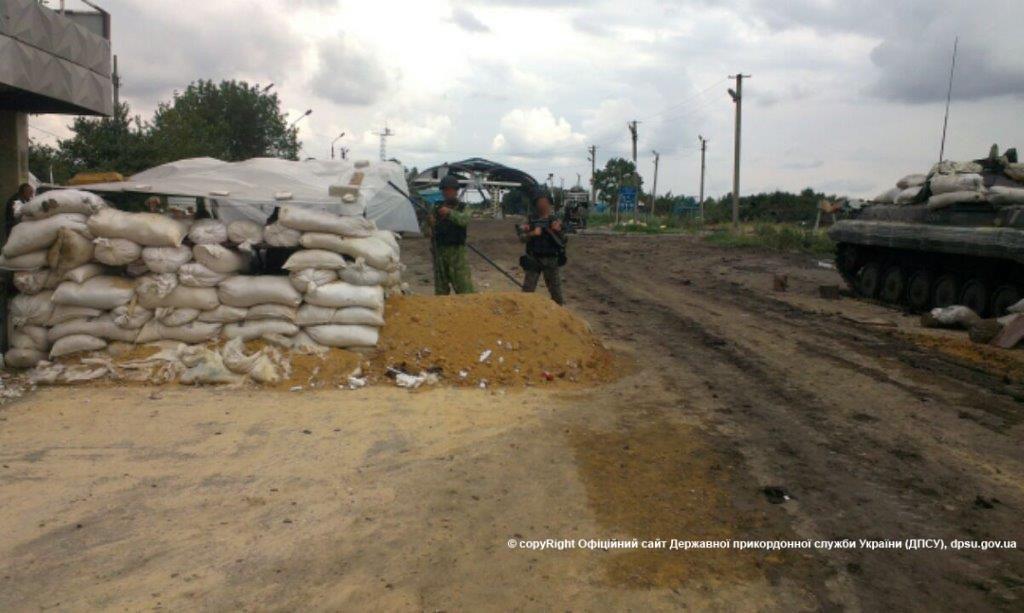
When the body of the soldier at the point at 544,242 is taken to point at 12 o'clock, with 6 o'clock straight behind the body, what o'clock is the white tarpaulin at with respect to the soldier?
The white tarpaulin is roughly at 2 o'clock from the soldier.

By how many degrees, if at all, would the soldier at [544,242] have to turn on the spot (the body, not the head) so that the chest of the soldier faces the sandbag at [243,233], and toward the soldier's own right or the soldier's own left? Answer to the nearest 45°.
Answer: approximately 45° to the soldier's own right

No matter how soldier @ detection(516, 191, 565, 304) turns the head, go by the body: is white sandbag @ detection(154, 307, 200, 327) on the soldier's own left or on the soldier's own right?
on the soldier's own right

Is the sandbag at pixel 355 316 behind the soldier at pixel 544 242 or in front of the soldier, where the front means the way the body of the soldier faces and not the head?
in front

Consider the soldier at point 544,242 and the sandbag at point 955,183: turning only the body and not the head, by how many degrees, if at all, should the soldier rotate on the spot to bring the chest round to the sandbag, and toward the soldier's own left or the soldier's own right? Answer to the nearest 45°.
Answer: approximately 135° to the soldier's own left

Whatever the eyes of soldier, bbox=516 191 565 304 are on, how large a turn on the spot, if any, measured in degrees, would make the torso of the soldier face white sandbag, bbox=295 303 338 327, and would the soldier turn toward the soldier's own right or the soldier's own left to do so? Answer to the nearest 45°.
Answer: approximately 45° to the soldier's own right

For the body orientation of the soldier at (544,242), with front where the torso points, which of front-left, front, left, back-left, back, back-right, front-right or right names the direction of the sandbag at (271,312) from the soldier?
front-right

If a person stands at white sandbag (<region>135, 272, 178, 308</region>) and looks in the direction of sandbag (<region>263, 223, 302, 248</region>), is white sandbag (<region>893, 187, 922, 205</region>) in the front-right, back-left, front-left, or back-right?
front-left

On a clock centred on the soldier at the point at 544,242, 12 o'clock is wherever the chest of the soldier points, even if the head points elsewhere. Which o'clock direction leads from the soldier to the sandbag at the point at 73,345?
The sandbag is roughly at 2 o'clock from the soldier.

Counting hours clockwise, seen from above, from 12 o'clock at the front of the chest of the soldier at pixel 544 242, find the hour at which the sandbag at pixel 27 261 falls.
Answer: The sandbag is roughly at 2 o'clock from the soldier.

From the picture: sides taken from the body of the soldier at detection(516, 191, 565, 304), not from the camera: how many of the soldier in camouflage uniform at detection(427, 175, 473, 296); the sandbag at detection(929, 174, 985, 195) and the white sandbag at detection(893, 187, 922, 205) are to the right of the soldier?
1

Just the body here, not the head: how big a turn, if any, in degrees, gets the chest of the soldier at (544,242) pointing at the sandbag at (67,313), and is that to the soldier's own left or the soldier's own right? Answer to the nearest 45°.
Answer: approximately 45° to the soldier's own right

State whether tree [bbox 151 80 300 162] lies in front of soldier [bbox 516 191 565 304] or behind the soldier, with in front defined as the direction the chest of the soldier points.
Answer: behind

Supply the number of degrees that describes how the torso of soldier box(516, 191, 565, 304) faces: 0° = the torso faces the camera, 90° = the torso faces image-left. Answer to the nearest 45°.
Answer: approximately 0°
